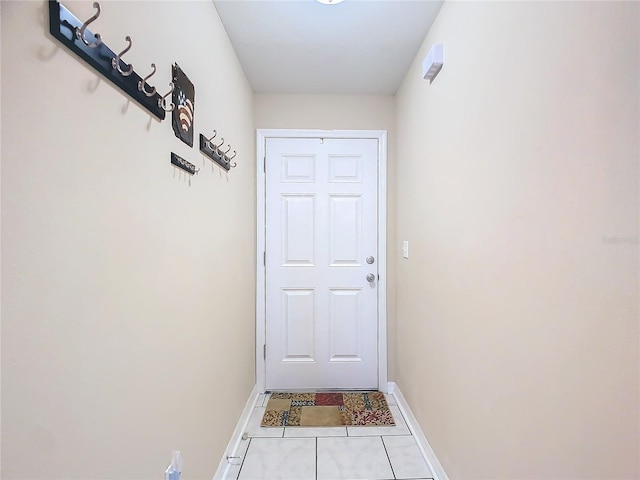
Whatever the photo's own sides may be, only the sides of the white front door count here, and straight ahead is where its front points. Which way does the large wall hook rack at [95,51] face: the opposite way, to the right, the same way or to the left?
to the left

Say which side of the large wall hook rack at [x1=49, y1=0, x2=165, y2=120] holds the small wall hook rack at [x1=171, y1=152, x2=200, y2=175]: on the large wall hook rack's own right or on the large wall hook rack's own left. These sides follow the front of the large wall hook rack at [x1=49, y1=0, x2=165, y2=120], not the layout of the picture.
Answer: on the large wall hook rack's own left

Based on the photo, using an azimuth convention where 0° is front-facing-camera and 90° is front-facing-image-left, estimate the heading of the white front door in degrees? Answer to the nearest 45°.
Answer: approximately 0°

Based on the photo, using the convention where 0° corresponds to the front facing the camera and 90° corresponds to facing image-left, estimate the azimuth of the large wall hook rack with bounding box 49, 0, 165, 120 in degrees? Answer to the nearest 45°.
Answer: approximately 315°

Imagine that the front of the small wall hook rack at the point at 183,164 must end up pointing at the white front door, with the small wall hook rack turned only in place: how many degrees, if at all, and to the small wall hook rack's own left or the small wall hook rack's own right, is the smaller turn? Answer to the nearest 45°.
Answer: approximately 90° to the small wall hook rack's own left

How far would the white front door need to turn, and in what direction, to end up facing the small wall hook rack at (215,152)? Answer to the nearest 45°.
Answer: approximately 45° to its right

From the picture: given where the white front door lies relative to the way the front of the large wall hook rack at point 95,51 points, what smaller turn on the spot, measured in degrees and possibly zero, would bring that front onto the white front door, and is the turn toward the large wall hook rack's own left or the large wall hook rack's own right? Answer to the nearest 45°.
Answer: approximately 90° to the large wall hook rack's own left

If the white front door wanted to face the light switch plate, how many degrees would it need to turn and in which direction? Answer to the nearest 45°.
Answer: approximately 45° to its left
